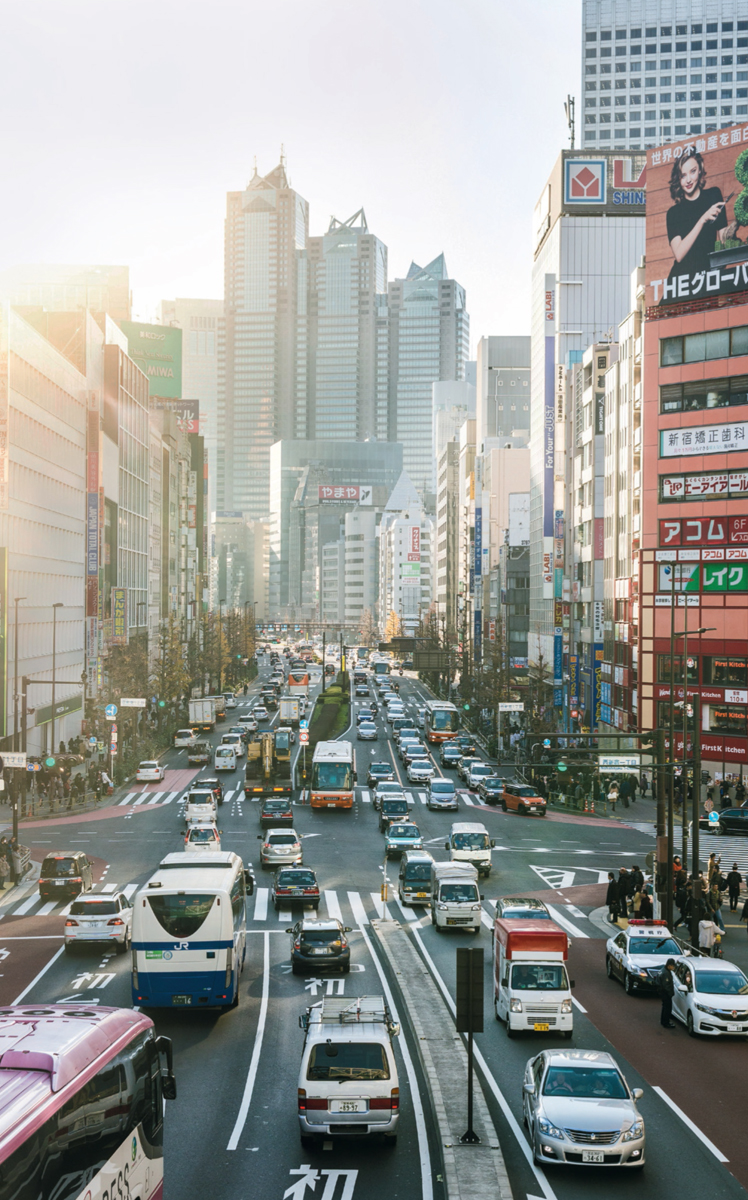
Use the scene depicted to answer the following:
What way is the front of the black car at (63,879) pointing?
away from the camera

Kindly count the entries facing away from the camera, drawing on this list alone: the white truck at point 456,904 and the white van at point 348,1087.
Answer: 1

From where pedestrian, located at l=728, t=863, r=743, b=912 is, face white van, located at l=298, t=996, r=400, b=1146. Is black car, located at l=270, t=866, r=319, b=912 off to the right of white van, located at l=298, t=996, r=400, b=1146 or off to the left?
right

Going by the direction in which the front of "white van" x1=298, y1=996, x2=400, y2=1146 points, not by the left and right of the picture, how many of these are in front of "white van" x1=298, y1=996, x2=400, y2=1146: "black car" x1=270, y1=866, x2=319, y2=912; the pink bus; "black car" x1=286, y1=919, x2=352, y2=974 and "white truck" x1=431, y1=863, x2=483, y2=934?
3

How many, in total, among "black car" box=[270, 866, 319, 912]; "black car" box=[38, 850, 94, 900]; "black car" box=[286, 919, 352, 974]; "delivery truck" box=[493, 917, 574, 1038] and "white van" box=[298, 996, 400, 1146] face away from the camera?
4

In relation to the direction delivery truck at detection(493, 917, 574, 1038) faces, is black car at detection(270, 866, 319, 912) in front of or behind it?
behind

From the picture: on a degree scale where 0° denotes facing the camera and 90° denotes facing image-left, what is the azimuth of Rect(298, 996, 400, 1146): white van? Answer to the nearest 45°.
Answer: approximately 180°

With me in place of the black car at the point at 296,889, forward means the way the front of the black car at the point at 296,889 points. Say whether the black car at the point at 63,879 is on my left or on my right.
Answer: on my left

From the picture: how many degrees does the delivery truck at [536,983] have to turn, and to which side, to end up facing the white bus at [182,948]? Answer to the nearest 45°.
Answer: approximately 90° to its right

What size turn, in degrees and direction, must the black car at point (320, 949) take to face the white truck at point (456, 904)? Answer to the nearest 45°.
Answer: approximately 45° to its right

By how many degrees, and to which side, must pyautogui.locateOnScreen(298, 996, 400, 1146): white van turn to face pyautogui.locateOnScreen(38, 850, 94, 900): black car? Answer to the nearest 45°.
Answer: approximately 45° to its left

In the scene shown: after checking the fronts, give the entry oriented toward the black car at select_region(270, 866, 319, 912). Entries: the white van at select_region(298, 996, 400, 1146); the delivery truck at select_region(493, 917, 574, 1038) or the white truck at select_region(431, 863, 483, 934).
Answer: the white van
